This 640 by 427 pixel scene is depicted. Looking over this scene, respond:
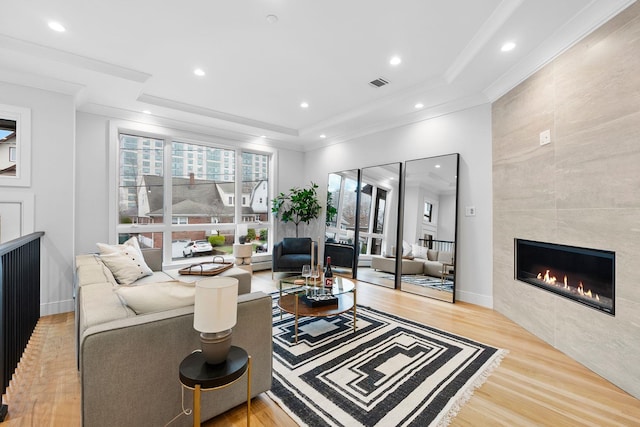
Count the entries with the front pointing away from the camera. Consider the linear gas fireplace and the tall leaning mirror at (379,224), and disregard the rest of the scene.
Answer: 0

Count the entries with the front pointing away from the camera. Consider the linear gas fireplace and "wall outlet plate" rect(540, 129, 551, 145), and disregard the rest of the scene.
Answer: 0

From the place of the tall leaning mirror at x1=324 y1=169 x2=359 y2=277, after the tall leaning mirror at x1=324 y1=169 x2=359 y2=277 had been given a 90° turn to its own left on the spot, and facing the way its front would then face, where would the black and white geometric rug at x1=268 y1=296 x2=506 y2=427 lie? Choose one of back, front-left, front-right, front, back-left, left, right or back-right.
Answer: front-right

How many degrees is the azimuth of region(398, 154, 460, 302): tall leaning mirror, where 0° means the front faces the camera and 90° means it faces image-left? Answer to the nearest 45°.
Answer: approximately 45°

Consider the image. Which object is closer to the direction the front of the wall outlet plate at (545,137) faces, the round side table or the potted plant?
the round side table

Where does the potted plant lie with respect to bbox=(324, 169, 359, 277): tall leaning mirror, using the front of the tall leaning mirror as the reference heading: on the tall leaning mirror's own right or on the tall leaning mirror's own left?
on the tall leaning mirror's own right

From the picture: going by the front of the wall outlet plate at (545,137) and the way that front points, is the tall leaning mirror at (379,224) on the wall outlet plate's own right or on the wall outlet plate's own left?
on the wall outlet plate's own right

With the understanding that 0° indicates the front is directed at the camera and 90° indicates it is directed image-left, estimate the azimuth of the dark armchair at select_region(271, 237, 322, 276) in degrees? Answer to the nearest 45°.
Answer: approximately 0°

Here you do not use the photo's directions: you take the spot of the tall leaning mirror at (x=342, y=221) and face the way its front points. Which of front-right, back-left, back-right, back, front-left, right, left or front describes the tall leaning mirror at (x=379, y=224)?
left

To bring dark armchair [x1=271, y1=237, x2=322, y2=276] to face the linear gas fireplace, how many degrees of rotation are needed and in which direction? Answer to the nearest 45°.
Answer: approximately 45° to its left

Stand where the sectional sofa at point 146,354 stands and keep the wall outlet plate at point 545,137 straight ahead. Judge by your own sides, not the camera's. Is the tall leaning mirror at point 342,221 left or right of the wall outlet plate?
left
